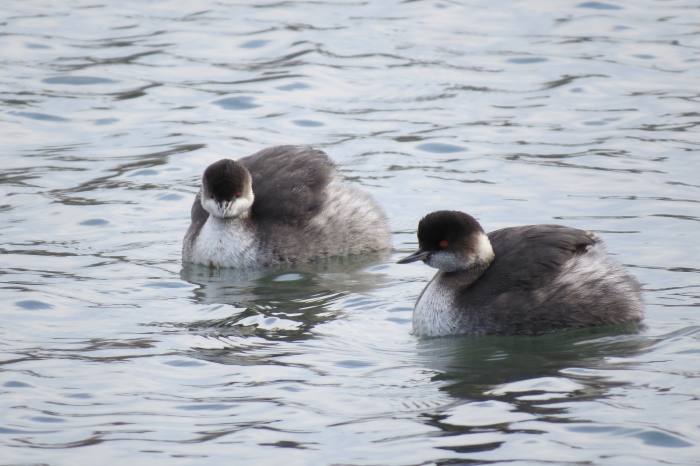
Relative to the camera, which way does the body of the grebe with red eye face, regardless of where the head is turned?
to the viewer's left

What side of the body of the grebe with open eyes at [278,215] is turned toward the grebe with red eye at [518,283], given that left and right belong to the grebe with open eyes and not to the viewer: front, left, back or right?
left

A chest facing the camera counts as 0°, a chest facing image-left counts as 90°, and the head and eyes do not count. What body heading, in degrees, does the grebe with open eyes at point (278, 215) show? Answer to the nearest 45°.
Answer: approximately 45°

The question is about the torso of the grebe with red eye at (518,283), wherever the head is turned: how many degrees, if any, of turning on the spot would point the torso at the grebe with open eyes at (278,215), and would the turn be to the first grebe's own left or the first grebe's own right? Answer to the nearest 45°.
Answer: approximately 45° to the first grebe's own right
